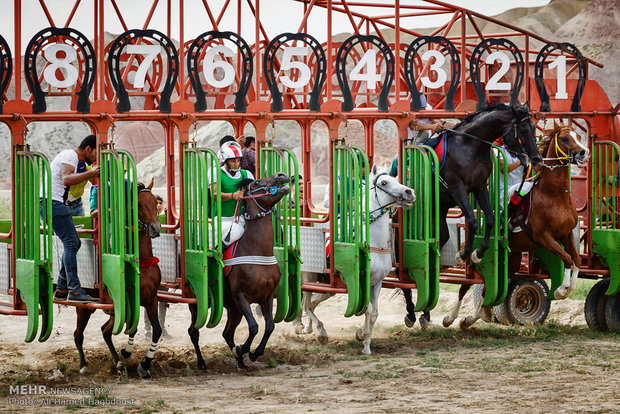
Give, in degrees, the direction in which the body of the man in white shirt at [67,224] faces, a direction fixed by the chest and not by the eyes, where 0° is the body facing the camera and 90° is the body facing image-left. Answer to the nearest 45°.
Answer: approximately 270°

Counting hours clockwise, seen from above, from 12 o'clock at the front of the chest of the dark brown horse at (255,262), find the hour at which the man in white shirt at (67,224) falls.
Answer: The man in white shirt is roughly at 4 o'clock from the dark brown horse.

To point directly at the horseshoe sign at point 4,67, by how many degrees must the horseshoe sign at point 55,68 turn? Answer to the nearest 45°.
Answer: approximately 90° to its right

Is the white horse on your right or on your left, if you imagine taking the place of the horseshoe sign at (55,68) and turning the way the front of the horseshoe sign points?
on your left

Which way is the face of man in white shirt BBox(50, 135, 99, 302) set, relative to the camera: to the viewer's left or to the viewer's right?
to the viewer's right

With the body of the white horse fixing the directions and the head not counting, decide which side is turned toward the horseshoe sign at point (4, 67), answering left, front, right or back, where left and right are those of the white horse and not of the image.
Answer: right

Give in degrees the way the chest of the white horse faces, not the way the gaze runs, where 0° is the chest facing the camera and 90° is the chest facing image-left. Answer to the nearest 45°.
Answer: approximately 315°

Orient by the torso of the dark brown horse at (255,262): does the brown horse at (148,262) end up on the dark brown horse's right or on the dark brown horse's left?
on the dark brown horse's right

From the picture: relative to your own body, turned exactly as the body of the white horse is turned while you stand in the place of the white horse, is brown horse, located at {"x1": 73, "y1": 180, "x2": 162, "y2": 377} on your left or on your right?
on your right

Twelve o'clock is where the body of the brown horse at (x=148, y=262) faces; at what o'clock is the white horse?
The white horse is roughly at 10 o'clock from the brown horse.
